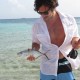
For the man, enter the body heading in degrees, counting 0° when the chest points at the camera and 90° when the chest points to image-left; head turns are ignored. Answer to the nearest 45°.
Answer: approximately 0°
